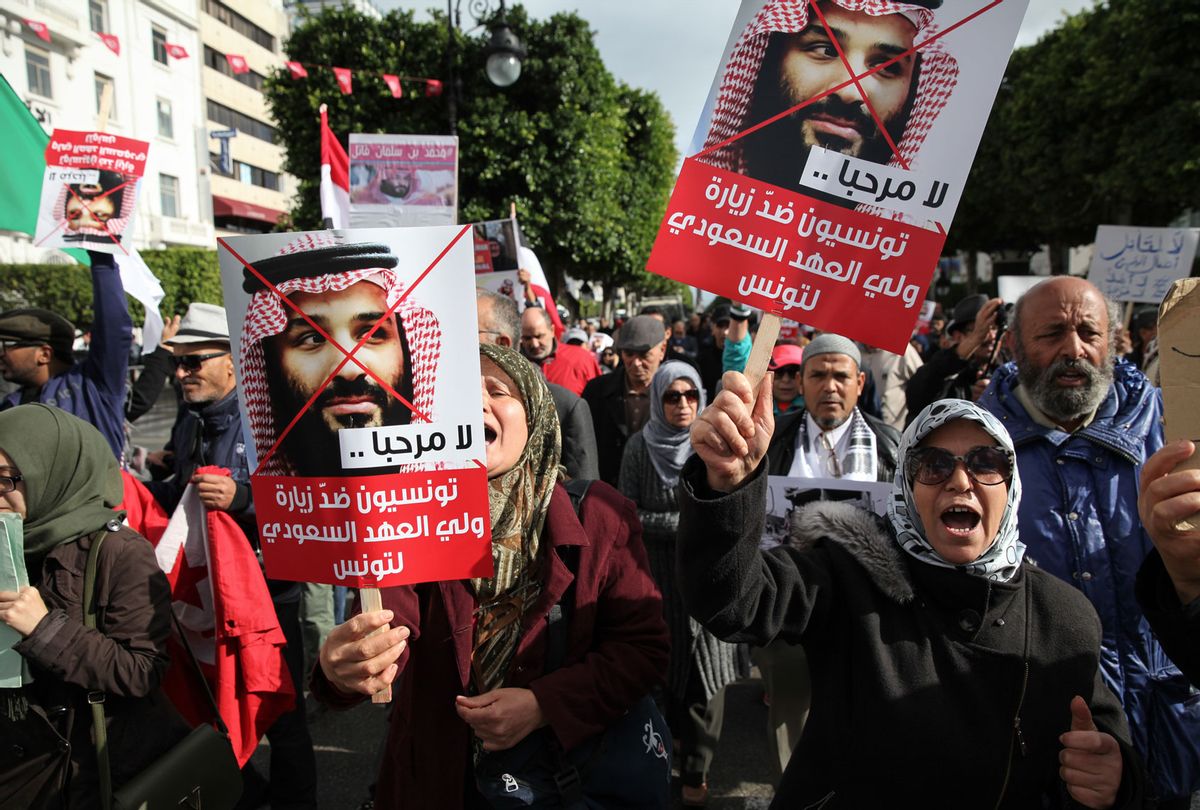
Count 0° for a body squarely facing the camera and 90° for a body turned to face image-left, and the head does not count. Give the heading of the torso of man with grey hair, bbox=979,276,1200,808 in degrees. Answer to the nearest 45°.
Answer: approximately 0°

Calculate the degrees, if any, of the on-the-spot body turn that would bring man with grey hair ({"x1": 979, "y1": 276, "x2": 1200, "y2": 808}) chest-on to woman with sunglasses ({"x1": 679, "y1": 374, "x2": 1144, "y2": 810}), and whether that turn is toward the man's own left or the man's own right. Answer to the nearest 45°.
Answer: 0° — they already face them

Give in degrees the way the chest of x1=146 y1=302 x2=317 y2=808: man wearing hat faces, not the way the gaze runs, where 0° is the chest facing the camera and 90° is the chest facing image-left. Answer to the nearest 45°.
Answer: approximately 45°

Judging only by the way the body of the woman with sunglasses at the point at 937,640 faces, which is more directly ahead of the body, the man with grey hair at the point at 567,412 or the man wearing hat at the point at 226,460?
the man wearing hat

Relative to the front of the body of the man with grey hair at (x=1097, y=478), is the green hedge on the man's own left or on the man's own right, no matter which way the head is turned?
on the man's own right

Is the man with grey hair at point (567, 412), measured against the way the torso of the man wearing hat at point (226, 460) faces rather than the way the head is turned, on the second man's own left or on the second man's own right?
on the second man's own left

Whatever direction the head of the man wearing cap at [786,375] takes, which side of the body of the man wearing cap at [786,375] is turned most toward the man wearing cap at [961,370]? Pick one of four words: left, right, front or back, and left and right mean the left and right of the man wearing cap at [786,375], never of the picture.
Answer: left

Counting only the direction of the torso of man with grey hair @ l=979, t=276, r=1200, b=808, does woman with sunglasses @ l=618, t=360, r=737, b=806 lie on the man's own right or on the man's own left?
on the man's own right
